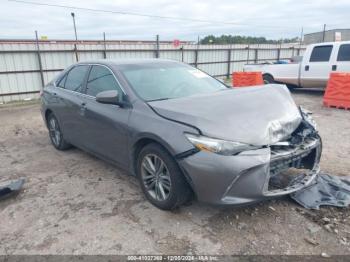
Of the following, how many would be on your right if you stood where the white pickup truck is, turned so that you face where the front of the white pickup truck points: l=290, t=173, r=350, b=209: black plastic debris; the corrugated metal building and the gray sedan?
2

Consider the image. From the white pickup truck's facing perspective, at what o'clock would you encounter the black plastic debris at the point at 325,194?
The black plastic debris is roughly at 3 o'clock from the white pickup truck.

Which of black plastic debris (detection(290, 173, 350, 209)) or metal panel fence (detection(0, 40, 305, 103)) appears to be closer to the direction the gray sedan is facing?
the black plastic debris

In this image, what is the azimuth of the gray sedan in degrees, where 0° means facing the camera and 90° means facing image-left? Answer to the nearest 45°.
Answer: approximately 315°

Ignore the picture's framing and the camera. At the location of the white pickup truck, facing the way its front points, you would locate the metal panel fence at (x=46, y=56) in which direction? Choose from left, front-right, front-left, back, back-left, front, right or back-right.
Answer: back

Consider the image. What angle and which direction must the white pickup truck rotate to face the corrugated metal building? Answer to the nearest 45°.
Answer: approximately 90° to its left

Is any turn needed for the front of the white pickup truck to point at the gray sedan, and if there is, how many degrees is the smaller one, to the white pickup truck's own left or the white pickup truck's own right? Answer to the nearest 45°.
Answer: approximately 90° to the white pickup truck's own right

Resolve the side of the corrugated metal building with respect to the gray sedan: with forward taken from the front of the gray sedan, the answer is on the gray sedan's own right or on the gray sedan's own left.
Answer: on the gray sedan's own left

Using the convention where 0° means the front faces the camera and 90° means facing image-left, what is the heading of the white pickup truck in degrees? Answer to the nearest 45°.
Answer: approximately 270°

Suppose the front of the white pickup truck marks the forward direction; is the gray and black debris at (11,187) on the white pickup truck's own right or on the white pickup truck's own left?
on the white pickup truck's own right

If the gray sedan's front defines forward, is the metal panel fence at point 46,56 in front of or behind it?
behind

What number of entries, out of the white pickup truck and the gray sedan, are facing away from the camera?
0
